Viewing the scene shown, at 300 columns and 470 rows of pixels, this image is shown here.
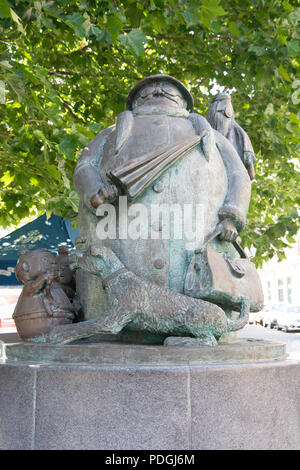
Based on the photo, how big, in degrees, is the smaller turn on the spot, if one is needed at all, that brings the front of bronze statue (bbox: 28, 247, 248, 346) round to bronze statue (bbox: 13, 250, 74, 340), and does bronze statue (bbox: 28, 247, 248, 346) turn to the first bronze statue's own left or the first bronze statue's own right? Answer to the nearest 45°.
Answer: approximately 45° to the first bronze statue's own right

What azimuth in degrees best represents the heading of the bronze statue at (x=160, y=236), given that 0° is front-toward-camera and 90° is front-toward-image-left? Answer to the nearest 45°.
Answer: approximately 0°

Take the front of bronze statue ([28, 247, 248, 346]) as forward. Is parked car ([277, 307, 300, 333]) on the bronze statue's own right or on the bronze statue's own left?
on the bronze statue's own right

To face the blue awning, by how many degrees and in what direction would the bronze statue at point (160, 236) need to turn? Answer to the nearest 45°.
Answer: approximately 180°

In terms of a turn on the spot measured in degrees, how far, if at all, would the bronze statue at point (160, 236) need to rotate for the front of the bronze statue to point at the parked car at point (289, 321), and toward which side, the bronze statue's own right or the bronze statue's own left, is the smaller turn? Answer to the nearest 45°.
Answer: approximately 180°

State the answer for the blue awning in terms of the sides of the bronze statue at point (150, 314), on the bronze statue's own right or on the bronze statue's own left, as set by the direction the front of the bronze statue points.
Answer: on the bronze statue's own right

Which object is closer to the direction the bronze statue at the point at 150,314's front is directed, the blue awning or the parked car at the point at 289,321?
the blue awning
